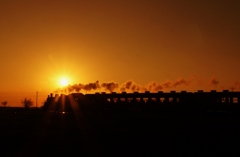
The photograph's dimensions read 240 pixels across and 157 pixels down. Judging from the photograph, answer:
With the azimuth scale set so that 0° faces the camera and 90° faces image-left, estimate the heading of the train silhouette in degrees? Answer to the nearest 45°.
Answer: approximately 90°
